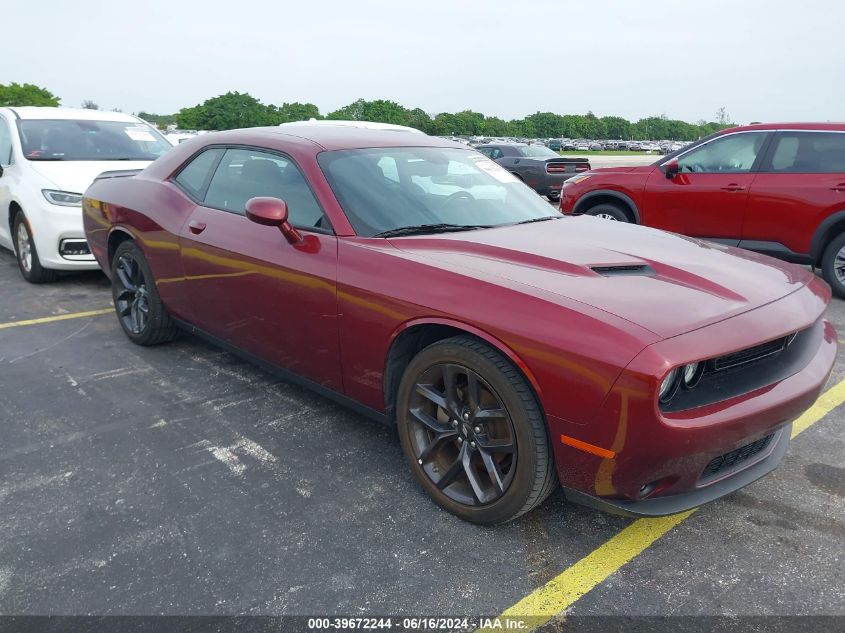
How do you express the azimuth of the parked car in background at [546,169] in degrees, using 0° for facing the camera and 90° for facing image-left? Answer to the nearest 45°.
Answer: approximately 135°

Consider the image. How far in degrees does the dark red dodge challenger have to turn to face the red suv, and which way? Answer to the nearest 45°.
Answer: approximately 90° to its left

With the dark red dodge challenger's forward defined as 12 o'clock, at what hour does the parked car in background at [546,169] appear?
The parked car in background is roughly at 8 o'clock from the dark red dodge challenger.

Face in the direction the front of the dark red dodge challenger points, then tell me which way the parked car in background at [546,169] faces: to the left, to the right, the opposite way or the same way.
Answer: the opposite way

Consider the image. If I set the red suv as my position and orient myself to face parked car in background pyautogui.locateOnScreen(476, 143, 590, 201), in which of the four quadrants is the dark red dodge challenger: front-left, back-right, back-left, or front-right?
back-left

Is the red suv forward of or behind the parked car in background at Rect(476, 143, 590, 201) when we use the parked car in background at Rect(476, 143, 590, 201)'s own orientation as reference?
behind

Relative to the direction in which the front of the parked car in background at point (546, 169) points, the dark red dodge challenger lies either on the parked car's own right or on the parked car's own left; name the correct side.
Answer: on the parked car's own left

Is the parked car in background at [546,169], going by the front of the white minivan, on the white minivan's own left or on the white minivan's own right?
on the white minivan's own left

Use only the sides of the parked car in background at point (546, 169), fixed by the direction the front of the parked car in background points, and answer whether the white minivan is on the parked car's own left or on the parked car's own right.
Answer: on the parked car's own left

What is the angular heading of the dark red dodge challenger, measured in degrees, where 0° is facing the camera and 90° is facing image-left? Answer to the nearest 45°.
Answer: approximately 315°
